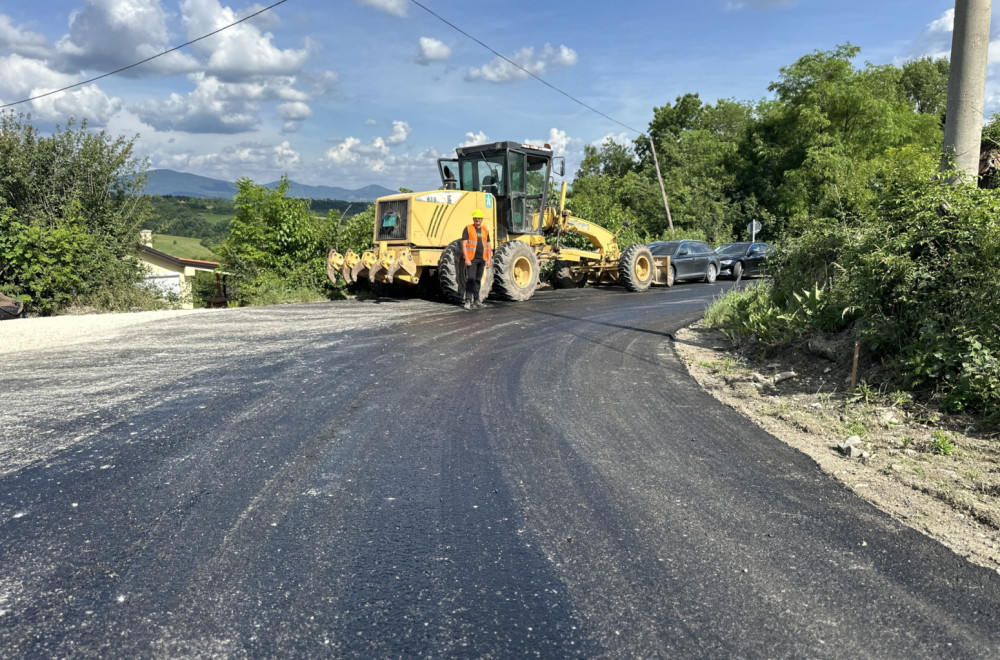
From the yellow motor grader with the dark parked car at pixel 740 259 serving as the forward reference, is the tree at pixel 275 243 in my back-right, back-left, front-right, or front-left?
back-left

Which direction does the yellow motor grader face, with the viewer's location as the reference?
facing away from the viewer and to the right of the viewer

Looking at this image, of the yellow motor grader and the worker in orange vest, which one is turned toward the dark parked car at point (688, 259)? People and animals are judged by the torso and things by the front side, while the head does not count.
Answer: the yellow motor grader

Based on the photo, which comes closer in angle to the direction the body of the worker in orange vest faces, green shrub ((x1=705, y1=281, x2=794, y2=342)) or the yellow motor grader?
the green shrub

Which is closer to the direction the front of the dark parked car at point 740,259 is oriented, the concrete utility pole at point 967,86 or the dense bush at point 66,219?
the dense bush

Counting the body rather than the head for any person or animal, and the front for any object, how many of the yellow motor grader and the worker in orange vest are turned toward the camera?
1

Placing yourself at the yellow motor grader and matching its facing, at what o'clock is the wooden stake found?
The wooden stake is roughly at 4 o'clock from the yellow motor grader.
